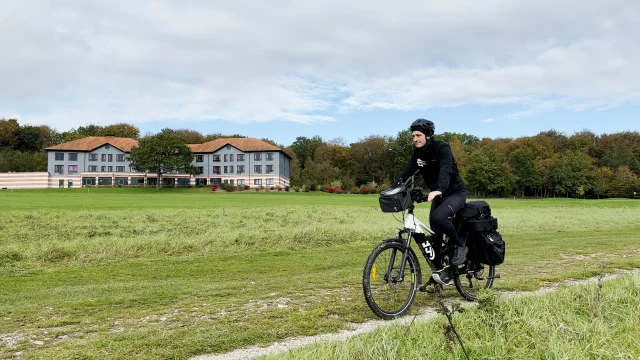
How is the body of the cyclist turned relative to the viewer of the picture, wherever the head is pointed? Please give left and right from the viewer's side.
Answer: facing the viewer and to the left of the viewer

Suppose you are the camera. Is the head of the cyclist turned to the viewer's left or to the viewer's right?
to the viewer's left

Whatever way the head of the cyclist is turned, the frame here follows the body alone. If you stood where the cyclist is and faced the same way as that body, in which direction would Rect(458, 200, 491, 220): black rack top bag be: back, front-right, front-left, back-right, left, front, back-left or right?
back
